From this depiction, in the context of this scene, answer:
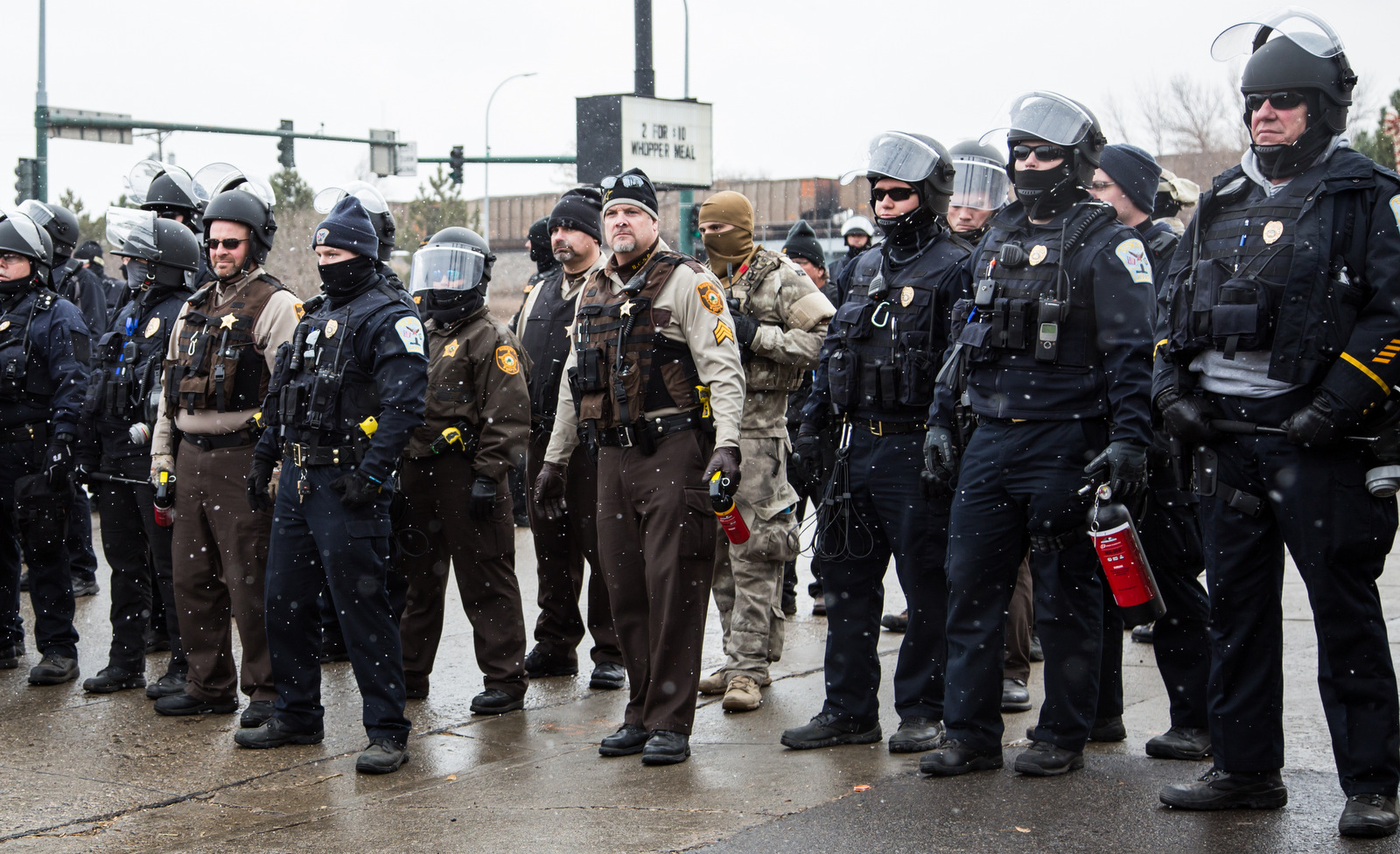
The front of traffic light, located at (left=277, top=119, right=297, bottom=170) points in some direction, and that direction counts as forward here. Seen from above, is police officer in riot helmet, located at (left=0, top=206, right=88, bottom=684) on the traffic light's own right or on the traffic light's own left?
on the traffic light's own left

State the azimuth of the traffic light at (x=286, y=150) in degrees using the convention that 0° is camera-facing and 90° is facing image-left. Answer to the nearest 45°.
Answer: approximately 135°

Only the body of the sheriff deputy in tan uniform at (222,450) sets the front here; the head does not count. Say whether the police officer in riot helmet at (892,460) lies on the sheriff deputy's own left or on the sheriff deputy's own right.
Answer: on the sheriff deputy's own left
